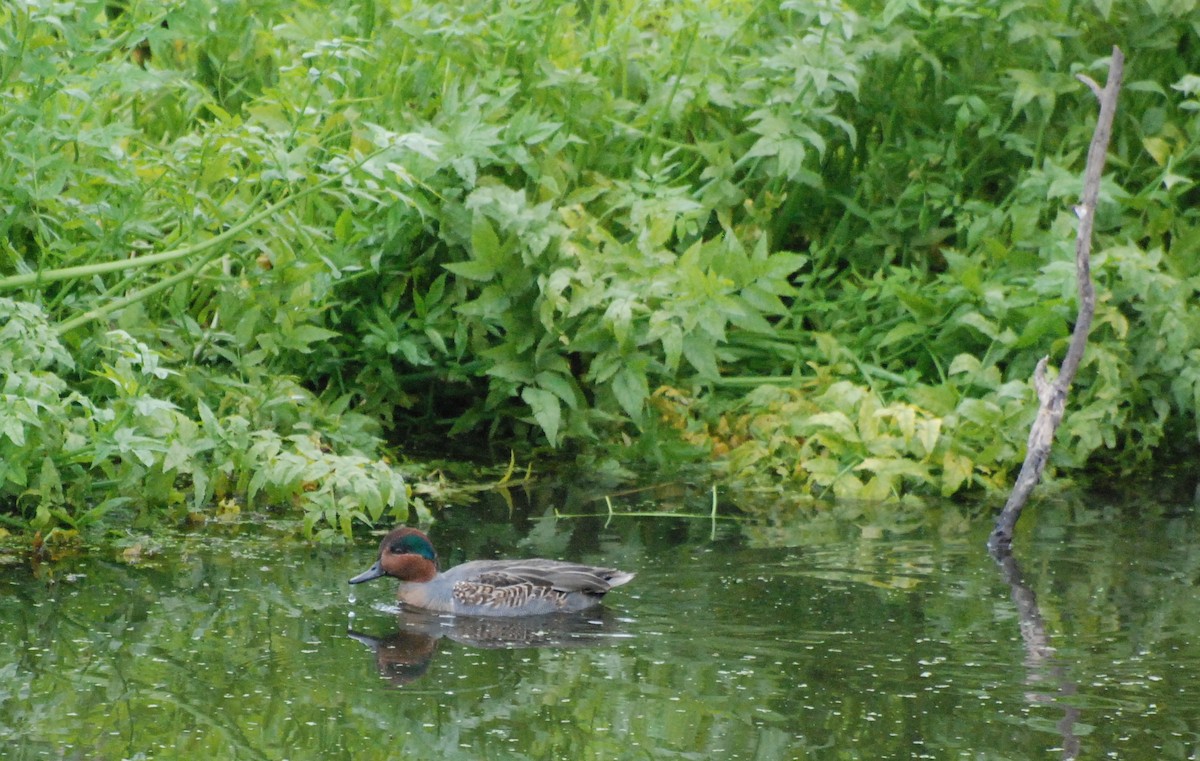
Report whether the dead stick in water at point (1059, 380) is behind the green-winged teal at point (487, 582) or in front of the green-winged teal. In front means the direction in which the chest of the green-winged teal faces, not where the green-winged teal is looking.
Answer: behind

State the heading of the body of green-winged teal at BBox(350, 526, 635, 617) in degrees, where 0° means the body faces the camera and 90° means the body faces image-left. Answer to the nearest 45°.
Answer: approximately 90°
